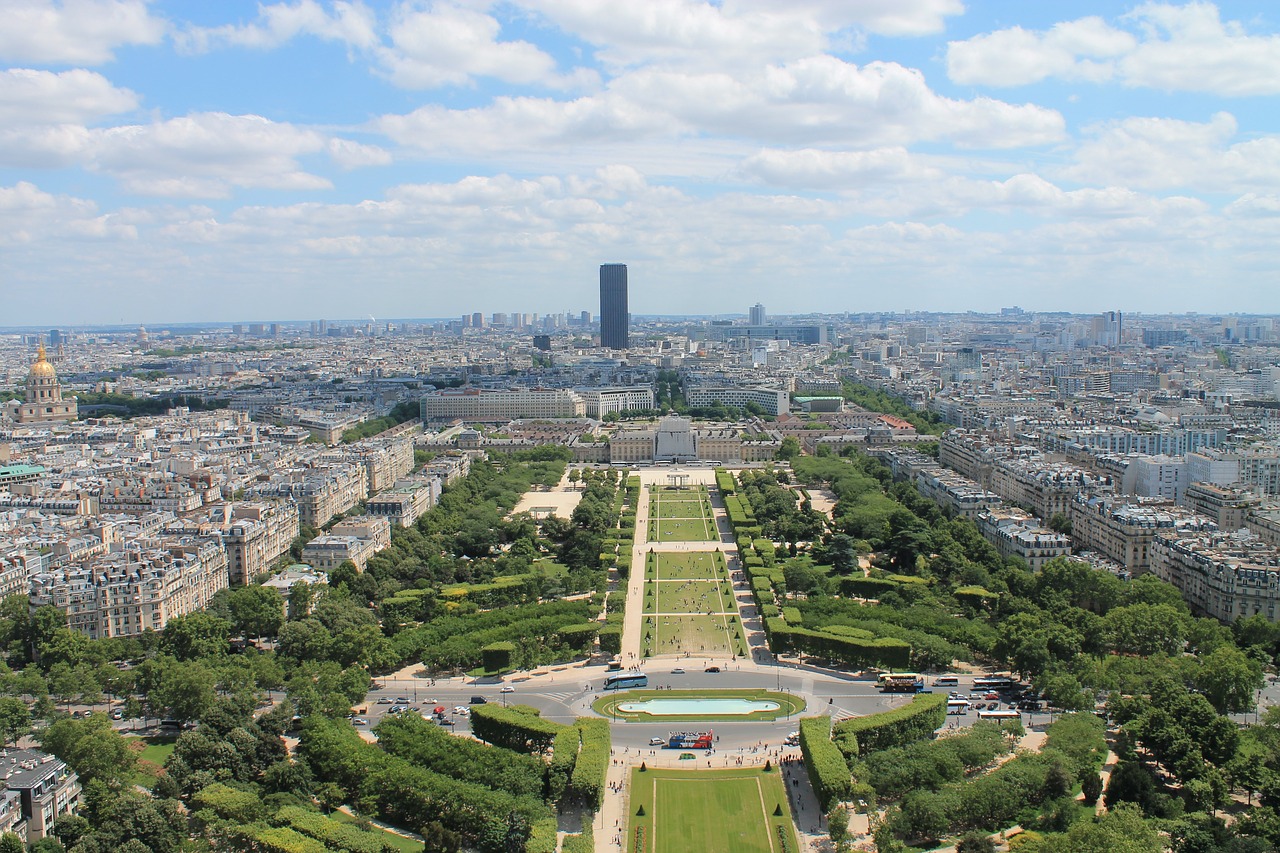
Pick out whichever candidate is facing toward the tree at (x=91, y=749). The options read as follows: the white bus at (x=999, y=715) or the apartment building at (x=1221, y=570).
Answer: the apartment building

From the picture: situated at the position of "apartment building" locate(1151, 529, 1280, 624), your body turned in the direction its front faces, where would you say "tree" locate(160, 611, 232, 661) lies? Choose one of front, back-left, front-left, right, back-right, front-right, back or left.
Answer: front

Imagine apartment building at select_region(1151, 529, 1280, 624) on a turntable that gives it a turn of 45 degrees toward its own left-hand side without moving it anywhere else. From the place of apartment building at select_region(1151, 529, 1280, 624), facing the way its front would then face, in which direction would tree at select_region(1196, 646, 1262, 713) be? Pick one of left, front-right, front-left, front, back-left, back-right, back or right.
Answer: front

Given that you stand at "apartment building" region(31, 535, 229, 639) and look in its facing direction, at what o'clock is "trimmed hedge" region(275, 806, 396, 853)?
The trimmed hedge is roughly at 1 o'clock from the apartment building.

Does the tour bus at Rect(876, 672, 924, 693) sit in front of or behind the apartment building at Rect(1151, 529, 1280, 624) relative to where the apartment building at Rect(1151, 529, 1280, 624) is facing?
in front

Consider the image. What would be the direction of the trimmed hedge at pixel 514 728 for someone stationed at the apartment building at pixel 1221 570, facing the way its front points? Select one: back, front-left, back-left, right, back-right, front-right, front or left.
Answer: front

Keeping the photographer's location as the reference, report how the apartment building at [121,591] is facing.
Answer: facing the viewer and to the right of the viewer

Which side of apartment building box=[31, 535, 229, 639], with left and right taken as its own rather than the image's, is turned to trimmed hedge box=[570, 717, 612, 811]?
front

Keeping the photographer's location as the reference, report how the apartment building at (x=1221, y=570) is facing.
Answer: facing the viewer and to the left of the viewer

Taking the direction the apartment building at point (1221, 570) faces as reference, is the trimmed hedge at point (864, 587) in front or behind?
in front

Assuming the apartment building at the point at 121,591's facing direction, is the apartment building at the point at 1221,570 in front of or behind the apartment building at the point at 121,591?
in front

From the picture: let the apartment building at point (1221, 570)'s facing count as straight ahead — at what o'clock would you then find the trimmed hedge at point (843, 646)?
The trimmed hedge is roughly at 12 o'clock from the apartment building.

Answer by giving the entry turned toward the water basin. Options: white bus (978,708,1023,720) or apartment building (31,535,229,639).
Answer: the apartment building
